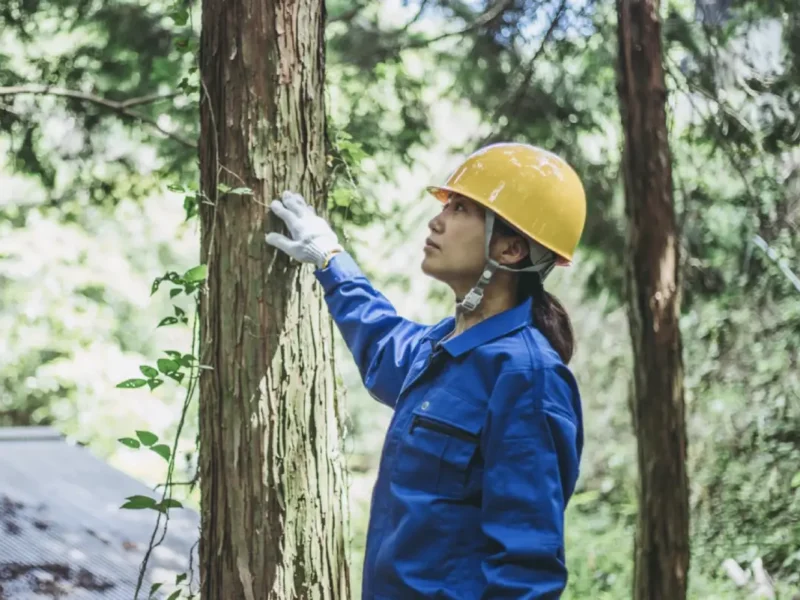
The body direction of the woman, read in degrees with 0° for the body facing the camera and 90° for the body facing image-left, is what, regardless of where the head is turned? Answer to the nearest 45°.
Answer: approximately 45°

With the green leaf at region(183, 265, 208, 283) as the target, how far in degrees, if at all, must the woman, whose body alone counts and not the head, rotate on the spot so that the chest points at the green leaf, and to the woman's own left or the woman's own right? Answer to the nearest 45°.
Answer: approximately 45° to the woman's own right

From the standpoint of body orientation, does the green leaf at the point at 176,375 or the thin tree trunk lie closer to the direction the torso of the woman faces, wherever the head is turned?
the green leaf

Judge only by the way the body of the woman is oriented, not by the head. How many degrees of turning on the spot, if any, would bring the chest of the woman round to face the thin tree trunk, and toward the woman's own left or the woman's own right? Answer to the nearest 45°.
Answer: approximately 135° to the woman's own right

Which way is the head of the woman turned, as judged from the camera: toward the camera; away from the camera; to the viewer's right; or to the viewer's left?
to the viewer's left
